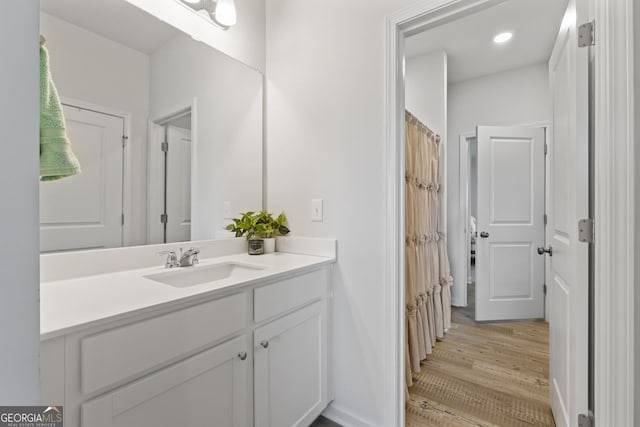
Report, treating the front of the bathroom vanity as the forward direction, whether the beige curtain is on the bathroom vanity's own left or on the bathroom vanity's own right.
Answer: on the bathroom vanity's own left

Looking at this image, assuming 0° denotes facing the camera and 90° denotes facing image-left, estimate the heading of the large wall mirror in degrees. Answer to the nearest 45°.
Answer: approximately 315°

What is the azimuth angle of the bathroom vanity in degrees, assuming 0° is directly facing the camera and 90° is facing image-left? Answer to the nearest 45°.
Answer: approximately 315°

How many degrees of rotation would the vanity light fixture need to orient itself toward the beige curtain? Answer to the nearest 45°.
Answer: approximately 45° to its left
